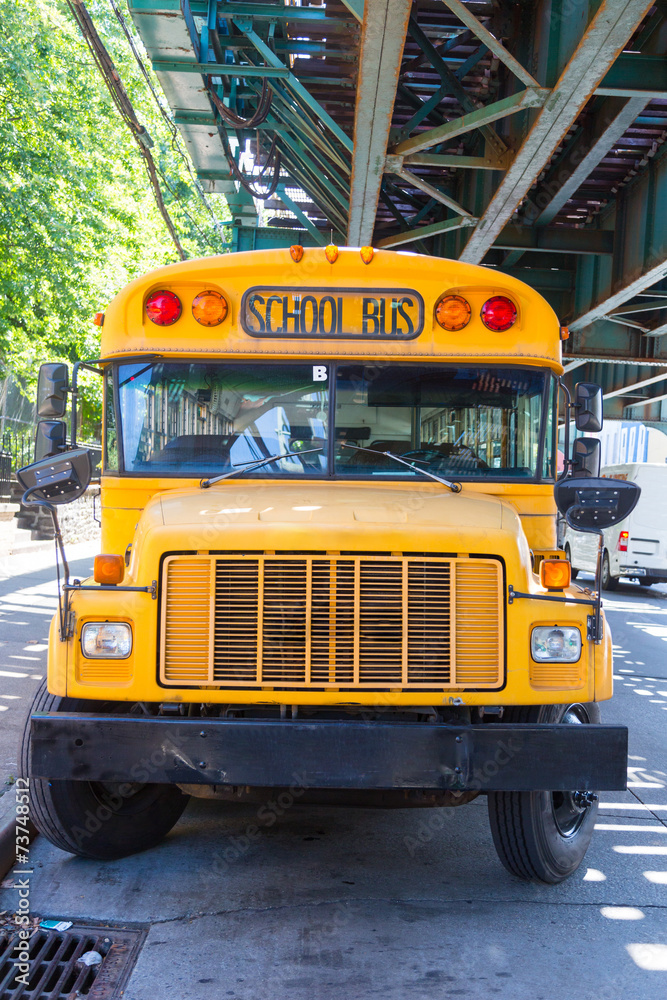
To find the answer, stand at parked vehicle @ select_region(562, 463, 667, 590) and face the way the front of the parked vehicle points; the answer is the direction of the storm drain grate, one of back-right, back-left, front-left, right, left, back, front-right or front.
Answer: back-left

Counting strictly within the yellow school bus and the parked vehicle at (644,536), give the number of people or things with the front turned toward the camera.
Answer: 1

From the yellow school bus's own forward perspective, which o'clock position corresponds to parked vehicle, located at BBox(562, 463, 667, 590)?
The parked vehicle is roughly at 7 o'clock from the yellow school bus.

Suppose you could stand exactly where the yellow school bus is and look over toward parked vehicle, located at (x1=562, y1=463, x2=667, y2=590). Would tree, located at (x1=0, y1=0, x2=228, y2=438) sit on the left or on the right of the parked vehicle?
left

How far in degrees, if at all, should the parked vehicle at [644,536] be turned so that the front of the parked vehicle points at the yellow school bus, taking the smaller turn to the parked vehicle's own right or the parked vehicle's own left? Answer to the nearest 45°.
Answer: approximately 135° to the parked vehicle's own left

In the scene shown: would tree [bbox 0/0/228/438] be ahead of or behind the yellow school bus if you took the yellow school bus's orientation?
behind

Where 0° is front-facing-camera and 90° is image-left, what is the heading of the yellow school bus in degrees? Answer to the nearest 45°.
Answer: approximately 0°

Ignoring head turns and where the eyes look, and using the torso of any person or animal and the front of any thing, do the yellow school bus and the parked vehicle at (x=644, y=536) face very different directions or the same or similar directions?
very different directions

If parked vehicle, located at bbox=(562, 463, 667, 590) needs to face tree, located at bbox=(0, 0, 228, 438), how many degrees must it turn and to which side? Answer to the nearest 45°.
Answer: approximately 45° to its left

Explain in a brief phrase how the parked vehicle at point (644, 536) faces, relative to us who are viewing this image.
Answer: facing away from the viewer and to the left of the viewer
